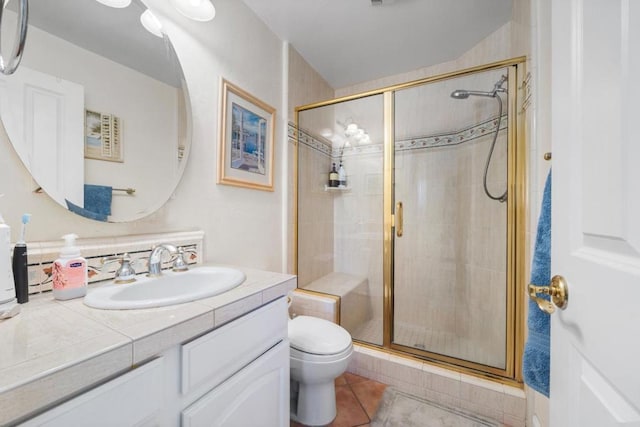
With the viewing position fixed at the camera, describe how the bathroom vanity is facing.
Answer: facing the viewer and to the right of the viewer

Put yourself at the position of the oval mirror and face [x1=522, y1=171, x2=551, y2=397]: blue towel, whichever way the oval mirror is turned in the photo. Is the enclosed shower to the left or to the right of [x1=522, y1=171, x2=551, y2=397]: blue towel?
left

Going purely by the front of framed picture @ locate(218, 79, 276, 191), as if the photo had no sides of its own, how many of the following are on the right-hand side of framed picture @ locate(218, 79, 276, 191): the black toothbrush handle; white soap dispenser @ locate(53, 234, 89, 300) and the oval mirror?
3

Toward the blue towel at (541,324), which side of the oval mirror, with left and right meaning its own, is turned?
front

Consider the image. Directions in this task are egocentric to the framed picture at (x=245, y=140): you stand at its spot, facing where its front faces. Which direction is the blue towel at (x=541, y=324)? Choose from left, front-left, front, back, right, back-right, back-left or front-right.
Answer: front

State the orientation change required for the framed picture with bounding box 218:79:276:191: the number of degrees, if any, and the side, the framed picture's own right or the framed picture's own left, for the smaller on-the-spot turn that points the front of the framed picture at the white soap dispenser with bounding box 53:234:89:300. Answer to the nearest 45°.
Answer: approximately 90° to the framed picture's own right

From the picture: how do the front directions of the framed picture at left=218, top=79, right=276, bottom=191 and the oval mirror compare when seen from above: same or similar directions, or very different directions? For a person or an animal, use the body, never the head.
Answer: same or similar directions

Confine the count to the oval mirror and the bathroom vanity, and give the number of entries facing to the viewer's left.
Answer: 0

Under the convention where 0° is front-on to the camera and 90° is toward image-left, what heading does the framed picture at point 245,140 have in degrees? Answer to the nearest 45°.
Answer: approximately 315°

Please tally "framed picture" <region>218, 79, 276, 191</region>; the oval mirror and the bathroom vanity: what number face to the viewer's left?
0

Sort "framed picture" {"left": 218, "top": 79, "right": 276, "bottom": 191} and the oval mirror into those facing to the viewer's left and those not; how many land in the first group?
0
